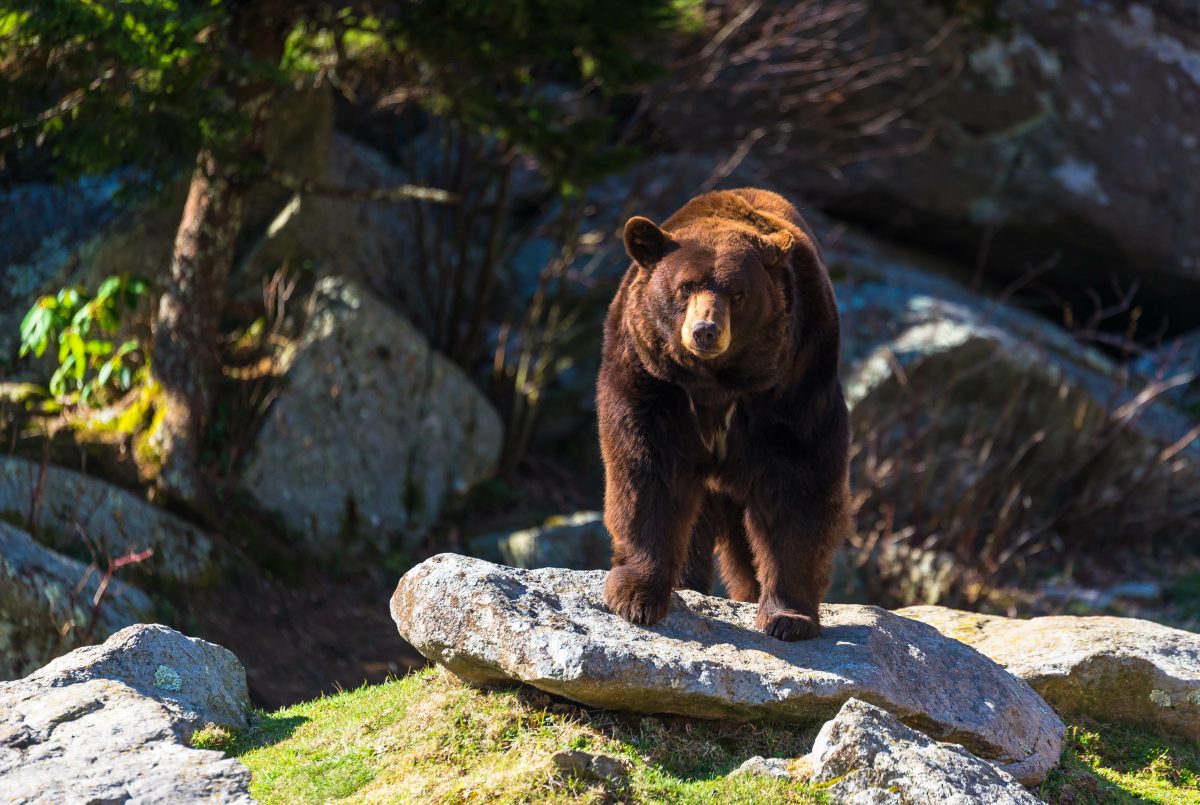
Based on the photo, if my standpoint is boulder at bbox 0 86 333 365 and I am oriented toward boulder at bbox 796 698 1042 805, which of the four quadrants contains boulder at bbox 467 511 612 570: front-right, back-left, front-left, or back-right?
front-left

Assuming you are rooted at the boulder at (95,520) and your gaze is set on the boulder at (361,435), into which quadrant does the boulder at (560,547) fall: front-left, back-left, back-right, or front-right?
front-right

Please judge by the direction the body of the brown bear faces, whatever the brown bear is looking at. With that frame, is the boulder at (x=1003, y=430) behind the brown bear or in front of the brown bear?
behind

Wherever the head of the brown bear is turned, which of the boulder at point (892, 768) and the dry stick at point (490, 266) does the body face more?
the boulder

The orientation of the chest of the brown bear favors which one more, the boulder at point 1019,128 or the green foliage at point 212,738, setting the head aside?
the green foliage

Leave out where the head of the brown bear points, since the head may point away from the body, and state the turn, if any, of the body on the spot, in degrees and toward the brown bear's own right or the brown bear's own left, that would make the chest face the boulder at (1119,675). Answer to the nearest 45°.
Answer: approximately 135° to the brown bear's own left

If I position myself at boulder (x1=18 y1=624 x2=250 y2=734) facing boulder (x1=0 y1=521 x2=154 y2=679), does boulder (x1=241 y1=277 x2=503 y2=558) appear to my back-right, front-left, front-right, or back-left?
front-right

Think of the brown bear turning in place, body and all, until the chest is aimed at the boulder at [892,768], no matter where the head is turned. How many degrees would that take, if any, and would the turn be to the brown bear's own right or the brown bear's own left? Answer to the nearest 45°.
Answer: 0° — it already faces it

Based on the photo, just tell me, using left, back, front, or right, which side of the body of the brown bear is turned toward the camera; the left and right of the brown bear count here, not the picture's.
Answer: front

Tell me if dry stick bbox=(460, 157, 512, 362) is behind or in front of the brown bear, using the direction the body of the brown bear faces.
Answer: behind

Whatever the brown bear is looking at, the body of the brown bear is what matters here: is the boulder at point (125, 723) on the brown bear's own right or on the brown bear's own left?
on the brown bear's own right

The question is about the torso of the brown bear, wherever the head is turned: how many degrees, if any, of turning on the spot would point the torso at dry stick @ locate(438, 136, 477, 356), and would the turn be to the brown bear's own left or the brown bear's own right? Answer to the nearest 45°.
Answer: approximately 180°

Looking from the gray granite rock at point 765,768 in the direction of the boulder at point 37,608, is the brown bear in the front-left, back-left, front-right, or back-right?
front-right
